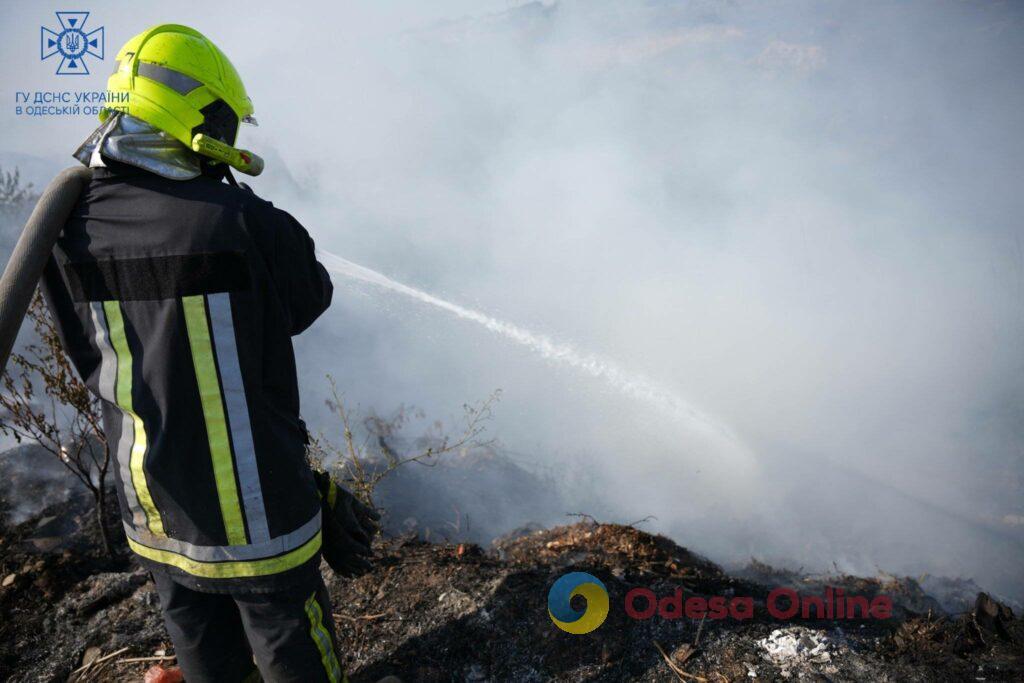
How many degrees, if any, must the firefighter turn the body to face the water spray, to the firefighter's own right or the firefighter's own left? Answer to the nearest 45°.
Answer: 0° — they already face it

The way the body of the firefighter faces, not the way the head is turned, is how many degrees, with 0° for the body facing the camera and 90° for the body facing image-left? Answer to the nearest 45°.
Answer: approximately 225°

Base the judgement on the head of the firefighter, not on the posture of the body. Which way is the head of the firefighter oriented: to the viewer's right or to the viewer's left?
to the viewer's right
